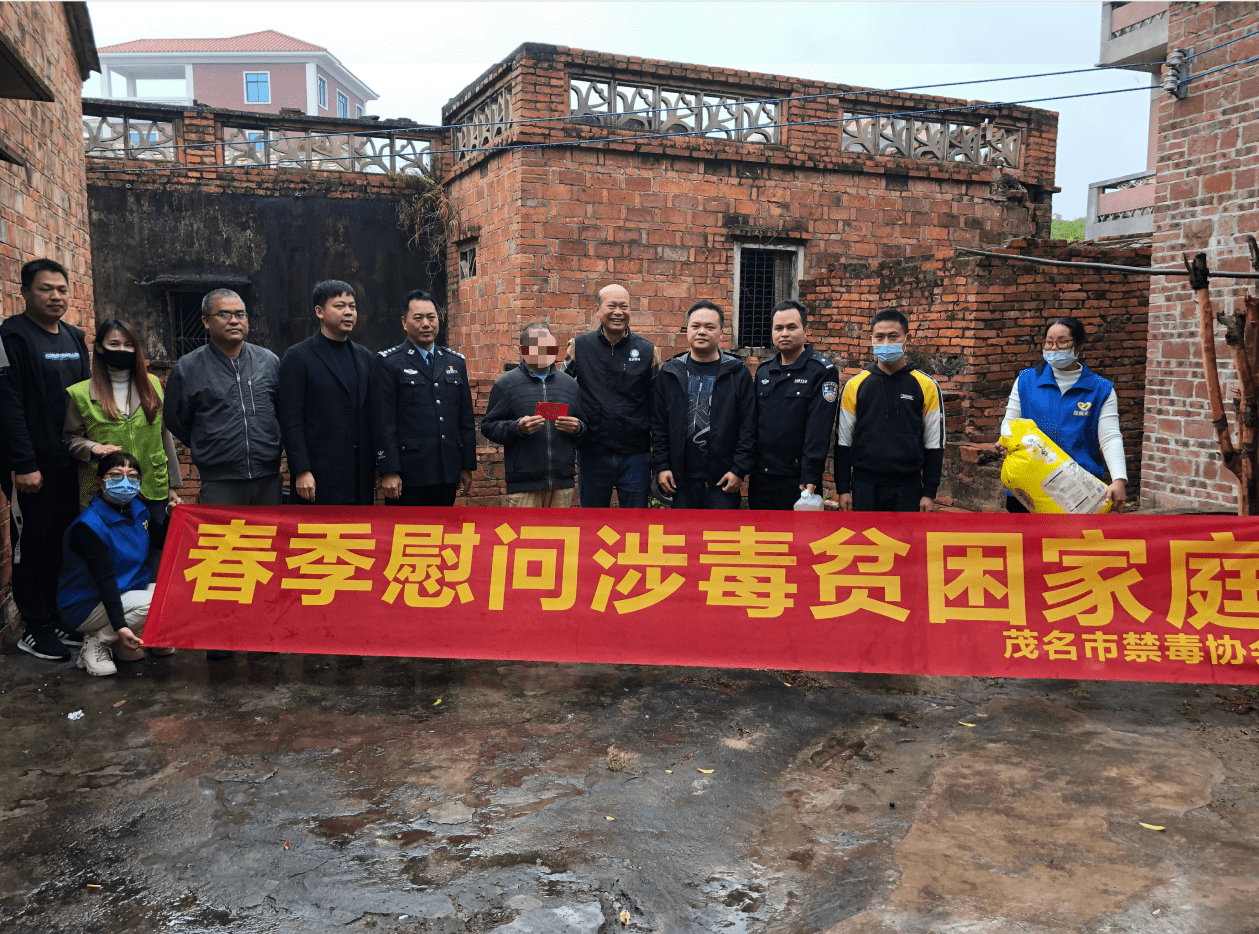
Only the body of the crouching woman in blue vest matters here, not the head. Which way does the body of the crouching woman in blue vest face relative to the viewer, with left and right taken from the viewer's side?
facing the viewer and to the right of the viewer

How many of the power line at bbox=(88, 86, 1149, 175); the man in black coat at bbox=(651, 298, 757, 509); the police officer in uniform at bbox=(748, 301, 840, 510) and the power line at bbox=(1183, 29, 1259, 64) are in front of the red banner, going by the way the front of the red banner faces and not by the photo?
0

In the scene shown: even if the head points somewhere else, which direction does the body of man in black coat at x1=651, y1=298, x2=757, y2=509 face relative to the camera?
toward the camera

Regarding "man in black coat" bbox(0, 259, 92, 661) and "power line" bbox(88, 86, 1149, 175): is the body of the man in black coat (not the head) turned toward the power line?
no

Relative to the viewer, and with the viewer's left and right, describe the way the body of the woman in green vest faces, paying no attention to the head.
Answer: facing the viewer

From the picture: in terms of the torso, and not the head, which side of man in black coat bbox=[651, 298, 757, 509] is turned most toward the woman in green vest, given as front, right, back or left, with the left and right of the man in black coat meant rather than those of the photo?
right

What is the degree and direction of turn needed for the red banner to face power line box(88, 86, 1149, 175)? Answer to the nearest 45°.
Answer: approximately 180°

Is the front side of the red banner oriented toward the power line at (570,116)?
no

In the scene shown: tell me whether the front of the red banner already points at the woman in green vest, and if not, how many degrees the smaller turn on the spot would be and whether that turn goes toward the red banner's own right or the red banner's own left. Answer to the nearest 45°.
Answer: approximately 90° to the red banner's own right

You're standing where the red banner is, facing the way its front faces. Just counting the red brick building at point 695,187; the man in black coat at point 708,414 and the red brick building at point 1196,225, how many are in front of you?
0

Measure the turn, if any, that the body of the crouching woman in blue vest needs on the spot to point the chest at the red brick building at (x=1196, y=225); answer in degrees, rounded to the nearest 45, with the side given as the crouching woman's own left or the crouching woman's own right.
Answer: approximately 45° to the crouching woman's own left

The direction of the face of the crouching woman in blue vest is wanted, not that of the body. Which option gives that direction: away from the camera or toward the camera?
toward the camera

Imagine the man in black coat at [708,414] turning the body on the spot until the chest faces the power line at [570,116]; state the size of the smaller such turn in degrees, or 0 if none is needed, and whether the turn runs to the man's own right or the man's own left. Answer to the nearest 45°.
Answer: approximately 180°

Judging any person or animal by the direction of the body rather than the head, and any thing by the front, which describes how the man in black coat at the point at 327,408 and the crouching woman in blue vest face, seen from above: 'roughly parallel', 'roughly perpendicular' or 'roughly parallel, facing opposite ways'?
roughly parallel

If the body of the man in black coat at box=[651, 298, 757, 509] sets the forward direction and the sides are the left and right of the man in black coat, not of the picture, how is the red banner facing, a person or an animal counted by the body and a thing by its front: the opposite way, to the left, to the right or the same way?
the same way

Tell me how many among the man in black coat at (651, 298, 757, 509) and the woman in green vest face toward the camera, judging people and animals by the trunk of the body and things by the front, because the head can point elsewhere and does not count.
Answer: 2

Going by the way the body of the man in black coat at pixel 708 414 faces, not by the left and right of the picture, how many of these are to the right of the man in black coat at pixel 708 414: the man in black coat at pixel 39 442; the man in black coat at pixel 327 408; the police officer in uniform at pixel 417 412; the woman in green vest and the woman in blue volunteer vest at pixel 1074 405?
4

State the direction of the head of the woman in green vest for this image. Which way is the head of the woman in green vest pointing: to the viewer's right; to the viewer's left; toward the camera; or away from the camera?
toward the camera
